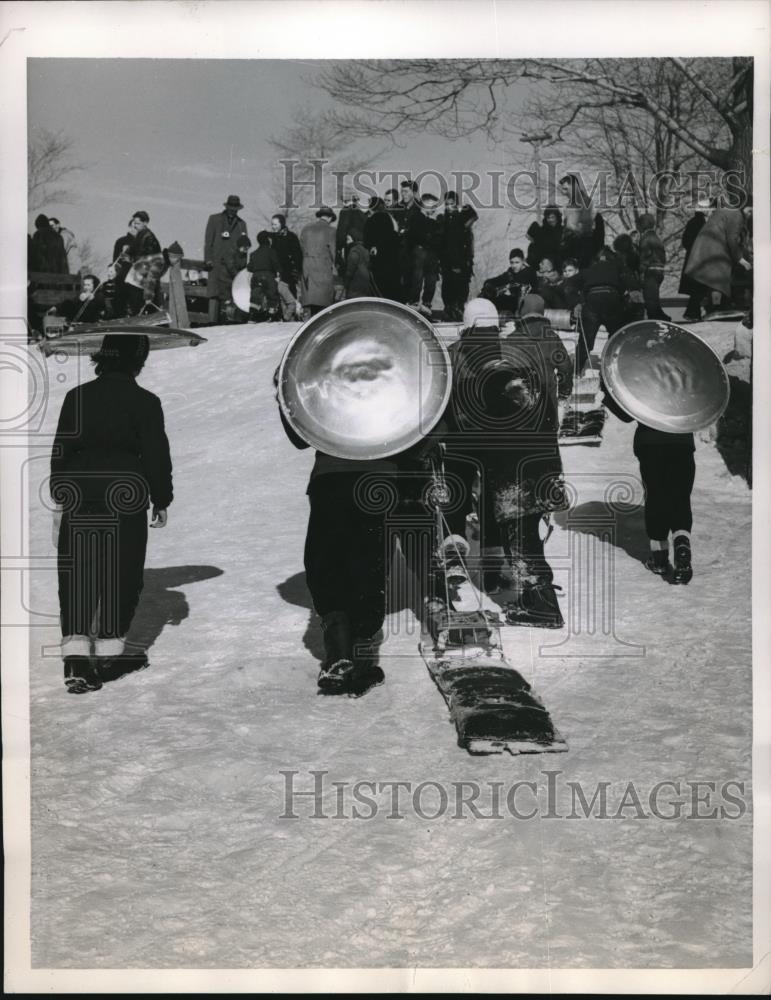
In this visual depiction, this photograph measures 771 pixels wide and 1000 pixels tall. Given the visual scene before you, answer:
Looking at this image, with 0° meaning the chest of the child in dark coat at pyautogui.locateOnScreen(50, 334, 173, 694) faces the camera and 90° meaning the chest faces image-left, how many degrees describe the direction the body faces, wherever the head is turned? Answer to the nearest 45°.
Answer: approximately 180°

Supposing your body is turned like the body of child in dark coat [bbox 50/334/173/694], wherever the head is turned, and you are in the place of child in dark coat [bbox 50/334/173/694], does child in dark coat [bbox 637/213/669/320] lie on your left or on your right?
on your right

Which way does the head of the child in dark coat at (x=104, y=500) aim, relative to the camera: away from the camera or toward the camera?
away from the camera
